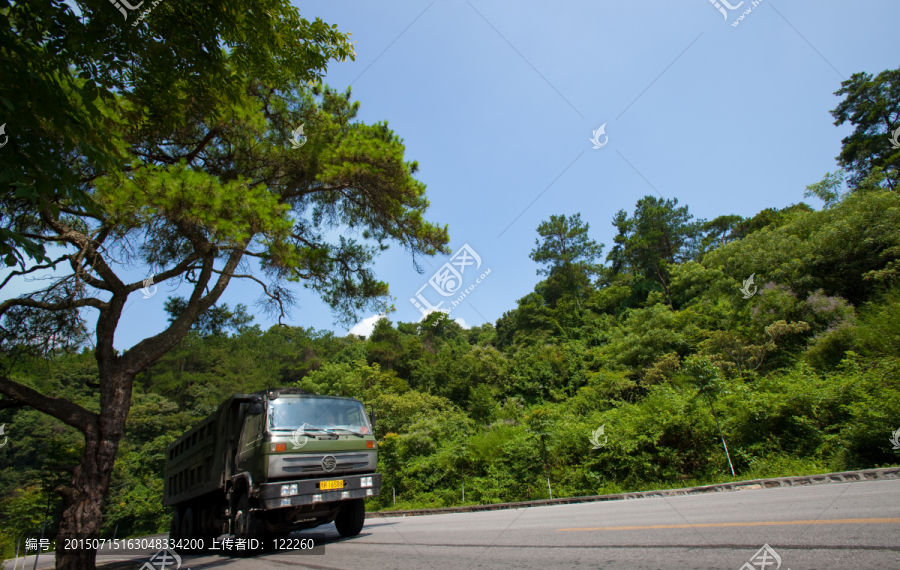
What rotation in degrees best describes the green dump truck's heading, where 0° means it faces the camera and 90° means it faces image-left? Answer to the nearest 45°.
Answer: approximately 315°
